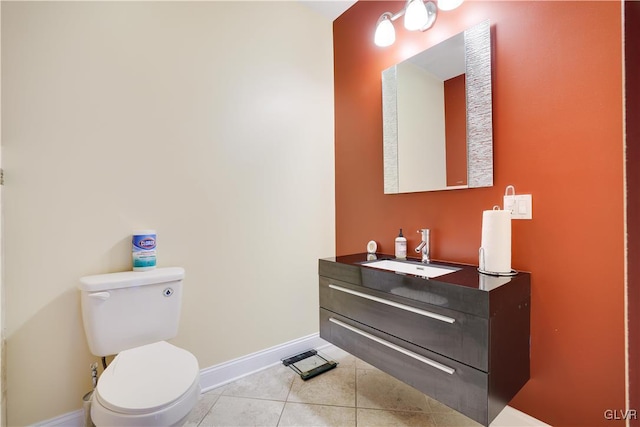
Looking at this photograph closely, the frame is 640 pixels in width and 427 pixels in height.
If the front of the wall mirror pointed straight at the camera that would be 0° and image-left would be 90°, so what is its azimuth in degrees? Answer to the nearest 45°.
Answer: approximately 45°

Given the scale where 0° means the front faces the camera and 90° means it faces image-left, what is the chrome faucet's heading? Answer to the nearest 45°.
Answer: approximately 45°

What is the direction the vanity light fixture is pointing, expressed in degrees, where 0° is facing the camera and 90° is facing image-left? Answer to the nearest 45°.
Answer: approximately 45°

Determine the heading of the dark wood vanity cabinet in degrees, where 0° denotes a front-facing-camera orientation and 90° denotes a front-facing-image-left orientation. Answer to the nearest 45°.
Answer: approximately 45°
